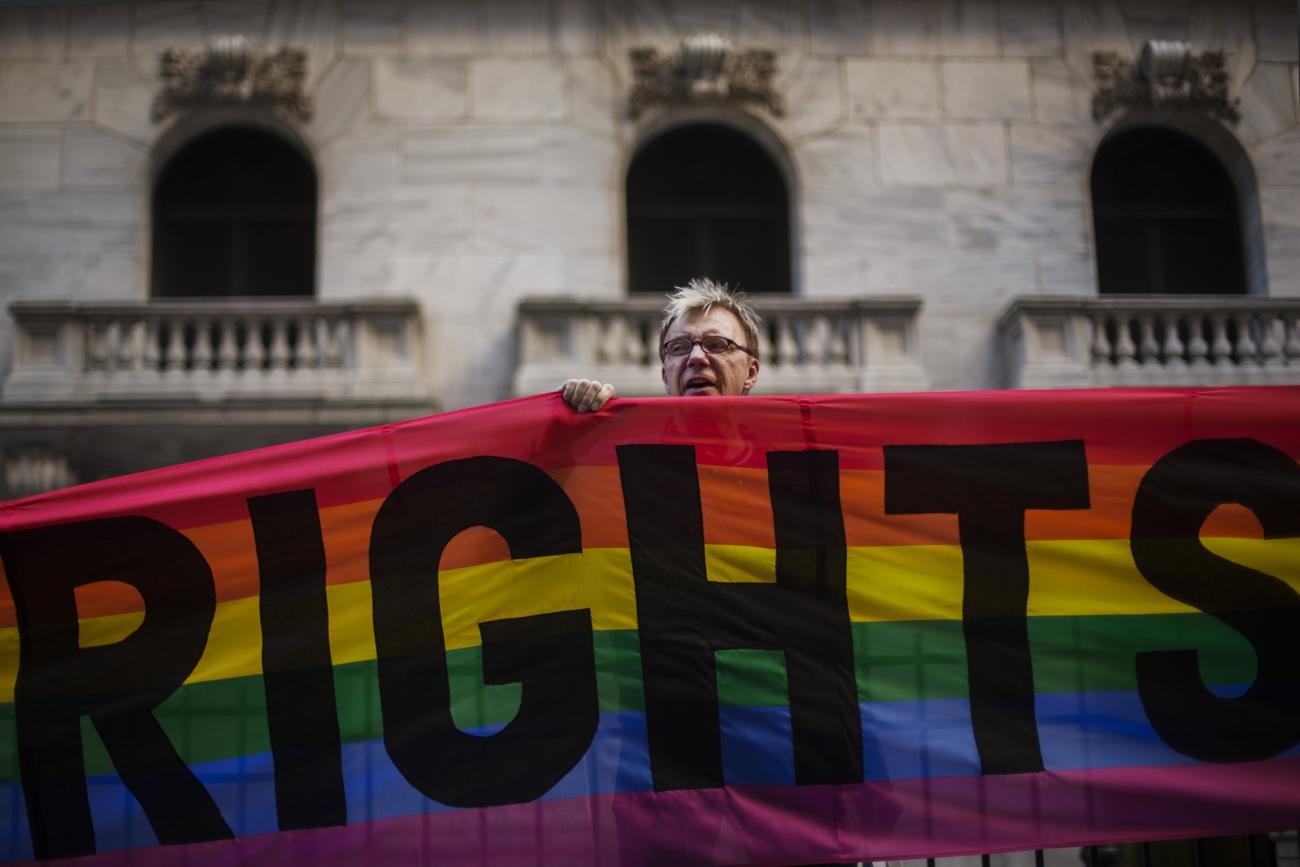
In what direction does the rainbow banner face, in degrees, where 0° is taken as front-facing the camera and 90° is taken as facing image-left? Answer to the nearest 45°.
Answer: approximately 0°
